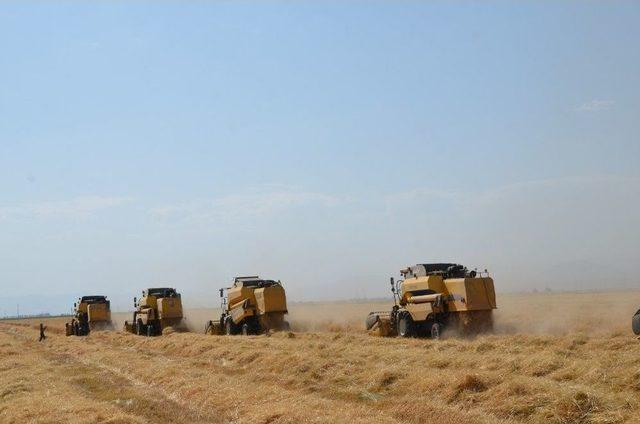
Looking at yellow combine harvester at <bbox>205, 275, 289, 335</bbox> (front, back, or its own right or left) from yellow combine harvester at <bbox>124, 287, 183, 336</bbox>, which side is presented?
front

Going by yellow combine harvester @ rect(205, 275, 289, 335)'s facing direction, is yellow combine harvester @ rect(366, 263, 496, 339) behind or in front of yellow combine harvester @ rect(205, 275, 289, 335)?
behind

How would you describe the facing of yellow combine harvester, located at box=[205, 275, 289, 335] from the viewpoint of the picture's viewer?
facing away from the viewer and to the left of the viewer

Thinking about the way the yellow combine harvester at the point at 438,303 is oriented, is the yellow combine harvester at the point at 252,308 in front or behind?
in front

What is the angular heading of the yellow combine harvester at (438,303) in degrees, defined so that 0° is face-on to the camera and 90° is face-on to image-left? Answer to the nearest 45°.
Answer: approximately 135°

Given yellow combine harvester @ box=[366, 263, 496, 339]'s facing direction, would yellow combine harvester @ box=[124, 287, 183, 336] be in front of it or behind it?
in front

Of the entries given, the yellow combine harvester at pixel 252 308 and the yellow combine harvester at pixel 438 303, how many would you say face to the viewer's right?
0
